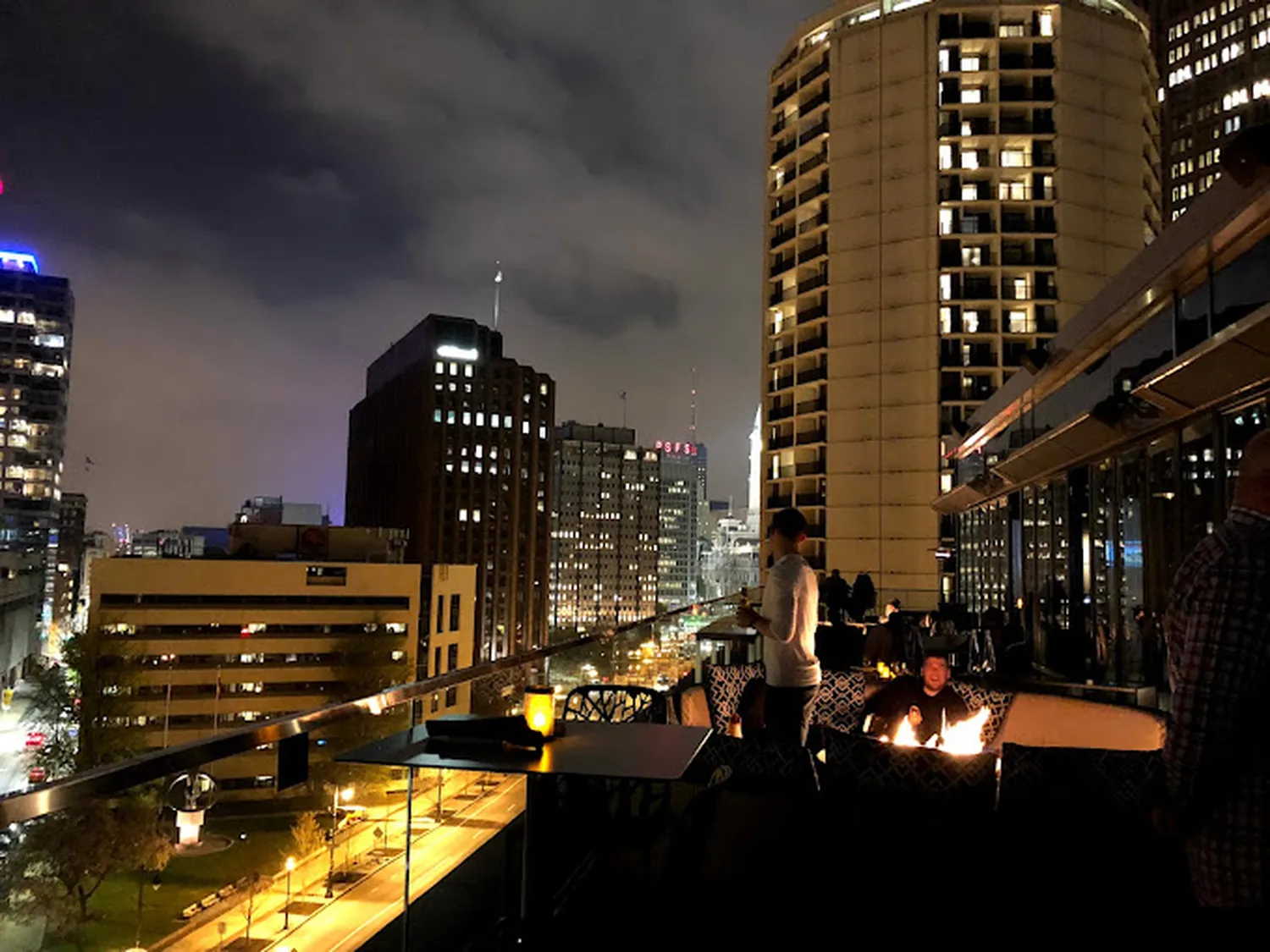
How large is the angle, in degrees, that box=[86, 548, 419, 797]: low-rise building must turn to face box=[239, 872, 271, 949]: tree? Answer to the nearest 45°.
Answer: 0° — it already faces it

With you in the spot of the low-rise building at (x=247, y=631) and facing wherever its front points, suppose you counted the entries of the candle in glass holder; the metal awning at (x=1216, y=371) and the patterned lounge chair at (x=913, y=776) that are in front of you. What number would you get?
3

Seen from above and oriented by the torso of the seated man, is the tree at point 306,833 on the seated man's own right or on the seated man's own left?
on the seated man's own right

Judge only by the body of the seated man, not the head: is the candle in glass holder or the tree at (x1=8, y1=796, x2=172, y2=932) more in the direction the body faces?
the candle in glass holder

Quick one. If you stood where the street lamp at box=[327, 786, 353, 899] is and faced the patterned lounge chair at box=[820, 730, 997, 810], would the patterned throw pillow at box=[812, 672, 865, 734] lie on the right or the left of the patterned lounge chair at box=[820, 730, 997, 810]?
left

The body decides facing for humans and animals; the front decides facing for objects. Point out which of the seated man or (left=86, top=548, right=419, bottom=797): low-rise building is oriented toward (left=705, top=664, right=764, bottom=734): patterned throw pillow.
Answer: the low-rise building

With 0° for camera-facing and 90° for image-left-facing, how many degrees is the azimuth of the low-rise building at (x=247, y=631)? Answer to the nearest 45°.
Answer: approximately 0°

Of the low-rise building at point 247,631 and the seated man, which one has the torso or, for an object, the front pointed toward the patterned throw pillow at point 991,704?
the low-rise building

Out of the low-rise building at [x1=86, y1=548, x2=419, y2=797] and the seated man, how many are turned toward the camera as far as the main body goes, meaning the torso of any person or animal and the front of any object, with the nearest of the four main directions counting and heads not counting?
2

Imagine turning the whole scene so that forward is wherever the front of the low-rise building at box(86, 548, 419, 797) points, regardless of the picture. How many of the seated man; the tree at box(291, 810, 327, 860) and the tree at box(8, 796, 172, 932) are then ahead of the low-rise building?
3
